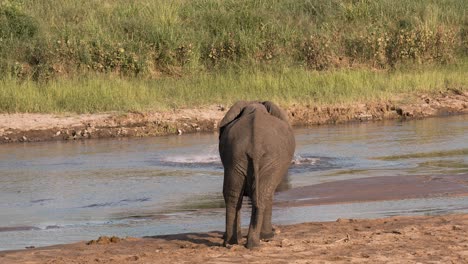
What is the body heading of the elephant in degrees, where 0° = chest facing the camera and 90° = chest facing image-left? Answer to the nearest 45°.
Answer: approximately 180°

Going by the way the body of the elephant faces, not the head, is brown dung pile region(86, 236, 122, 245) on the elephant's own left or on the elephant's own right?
on the elephant's own left
